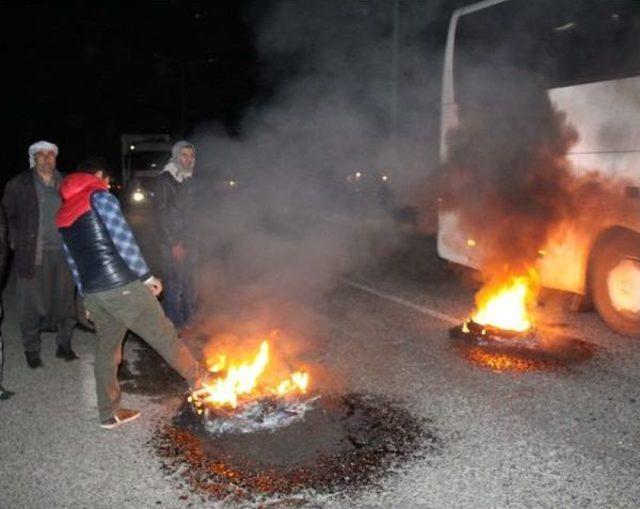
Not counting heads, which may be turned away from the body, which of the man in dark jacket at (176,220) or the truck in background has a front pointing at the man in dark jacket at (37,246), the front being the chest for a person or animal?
the truck in background

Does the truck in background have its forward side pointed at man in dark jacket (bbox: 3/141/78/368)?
yes

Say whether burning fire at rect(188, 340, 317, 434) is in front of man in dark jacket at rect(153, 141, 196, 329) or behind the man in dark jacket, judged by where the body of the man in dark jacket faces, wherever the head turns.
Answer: in front

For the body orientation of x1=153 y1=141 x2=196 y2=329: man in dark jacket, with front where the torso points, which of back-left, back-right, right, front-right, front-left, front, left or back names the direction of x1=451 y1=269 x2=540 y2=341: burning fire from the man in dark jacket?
front-left

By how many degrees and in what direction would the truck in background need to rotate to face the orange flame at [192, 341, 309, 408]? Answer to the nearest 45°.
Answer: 0° — it already faces it

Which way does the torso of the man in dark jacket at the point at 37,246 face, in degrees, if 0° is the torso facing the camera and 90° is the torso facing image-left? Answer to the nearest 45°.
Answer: approximately 315°

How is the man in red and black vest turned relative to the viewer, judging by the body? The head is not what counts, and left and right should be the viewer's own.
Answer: facing away from the viewer and to the right of the viewer

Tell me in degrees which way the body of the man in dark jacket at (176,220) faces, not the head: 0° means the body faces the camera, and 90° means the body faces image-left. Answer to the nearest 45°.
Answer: approximately 315°

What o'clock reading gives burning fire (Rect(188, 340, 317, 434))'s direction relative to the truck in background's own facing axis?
The burning fire is roughly at 12 o'clock from the truck in background.

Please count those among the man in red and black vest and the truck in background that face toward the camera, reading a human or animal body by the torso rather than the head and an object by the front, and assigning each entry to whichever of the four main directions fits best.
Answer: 1
